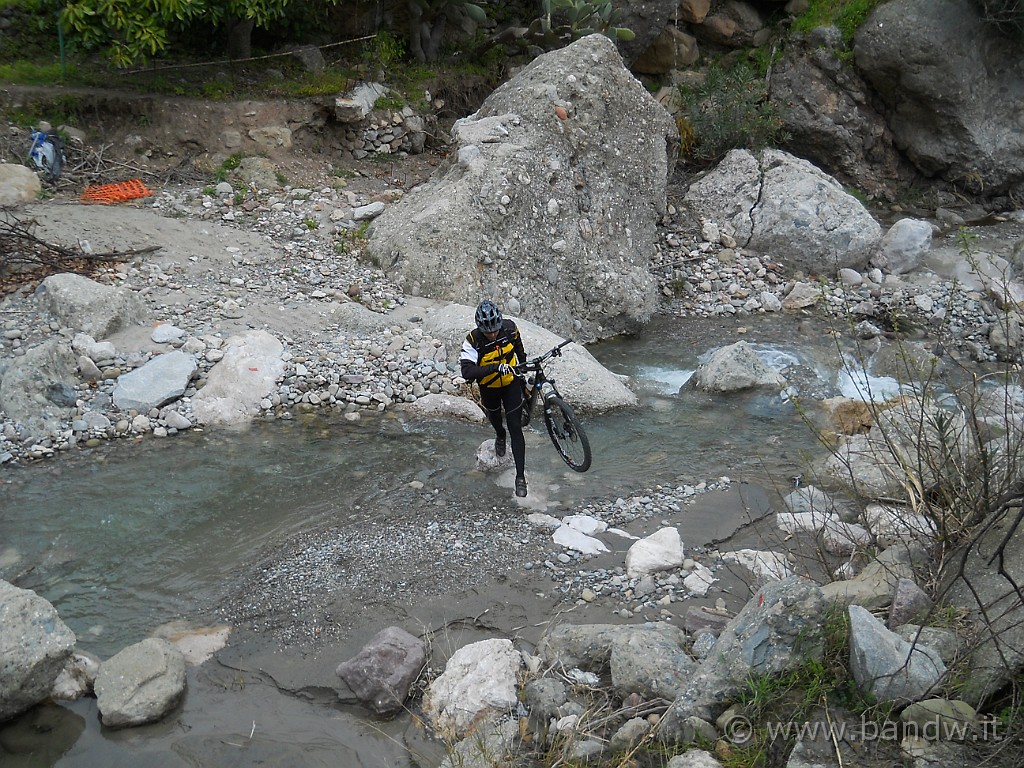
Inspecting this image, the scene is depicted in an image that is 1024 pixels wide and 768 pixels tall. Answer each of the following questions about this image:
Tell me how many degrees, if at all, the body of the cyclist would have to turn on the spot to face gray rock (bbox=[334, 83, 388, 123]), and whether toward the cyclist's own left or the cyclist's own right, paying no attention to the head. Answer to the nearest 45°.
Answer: approximately 180°

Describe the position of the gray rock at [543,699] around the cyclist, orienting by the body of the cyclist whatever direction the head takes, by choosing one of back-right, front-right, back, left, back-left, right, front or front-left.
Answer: front

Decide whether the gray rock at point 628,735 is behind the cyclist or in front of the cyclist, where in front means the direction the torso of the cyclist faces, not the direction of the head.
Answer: in front

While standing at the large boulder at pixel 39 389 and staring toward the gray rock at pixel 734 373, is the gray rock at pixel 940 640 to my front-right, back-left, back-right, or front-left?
front-right

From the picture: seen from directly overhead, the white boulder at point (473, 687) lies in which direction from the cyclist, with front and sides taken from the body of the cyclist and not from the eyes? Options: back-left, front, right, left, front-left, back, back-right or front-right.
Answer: front

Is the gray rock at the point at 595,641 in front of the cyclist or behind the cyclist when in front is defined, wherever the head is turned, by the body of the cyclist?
in front

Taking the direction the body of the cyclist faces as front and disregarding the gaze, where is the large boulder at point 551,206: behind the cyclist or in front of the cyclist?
behind

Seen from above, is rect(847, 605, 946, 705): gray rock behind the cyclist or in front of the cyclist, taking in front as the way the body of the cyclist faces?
in front

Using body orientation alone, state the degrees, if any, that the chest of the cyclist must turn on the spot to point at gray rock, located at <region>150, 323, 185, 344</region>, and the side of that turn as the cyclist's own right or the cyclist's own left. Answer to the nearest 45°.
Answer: approximately 135° to the cyclist's own right

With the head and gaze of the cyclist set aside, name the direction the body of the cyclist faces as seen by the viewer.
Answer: toward the camera

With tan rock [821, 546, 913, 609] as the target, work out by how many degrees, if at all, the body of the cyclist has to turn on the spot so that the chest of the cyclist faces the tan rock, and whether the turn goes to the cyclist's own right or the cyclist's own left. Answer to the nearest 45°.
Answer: approximately 45° to the cyclist's own left
